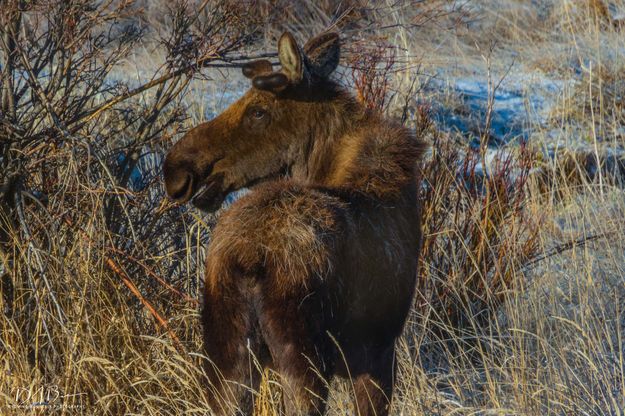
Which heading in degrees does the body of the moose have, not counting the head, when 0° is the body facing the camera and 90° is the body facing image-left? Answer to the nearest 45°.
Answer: approximately 225°
